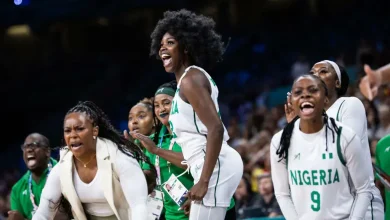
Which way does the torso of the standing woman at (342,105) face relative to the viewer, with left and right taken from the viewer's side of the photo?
facing the viewer and to the left of the viewer

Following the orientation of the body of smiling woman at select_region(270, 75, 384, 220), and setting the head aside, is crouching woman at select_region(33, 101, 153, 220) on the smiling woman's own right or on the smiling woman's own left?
on the smiling woman's own right

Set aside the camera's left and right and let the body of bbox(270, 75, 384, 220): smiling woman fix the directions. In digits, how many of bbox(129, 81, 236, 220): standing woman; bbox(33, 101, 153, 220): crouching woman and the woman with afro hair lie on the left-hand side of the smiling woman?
0

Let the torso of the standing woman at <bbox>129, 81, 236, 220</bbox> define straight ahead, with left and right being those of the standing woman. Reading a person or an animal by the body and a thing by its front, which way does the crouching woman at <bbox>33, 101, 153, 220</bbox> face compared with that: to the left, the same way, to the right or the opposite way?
the same way

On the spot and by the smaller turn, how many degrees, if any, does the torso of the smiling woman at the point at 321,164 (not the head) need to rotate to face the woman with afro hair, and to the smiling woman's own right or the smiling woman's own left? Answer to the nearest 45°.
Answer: approximately 90° to the smiling woman's own right

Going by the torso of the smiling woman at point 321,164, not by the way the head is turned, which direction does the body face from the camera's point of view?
toward the camera

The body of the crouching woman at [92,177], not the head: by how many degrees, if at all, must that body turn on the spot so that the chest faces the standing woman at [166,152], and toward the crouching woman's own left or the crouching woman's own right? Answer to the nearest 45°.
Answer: approximately 135° to the crouching woman's own left

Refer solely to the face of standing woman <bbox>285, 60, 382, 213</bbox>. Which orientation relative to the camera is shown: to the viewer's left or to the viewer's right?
to the viewer's left

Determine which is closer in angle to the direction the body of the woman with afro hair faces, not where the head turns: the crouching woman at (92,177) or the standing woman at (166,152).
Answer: the crouching woman

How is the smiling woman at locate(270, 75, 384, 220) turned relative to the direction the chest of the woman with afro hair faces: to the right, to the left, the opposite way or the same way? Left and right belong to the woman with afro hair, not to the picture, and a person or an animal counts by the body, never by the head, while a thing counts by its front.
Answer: to the left

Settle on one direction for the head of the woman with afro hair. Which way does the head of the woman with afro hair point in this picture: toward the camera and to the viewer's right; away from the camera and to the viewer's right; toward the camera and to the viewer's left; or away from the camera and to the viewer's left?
toward the camera and to the viewer's left

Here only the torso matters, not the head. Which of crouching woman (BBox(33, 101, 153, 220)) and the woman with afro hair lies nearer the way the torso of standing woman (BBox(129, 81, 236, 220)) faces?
the crouching woman

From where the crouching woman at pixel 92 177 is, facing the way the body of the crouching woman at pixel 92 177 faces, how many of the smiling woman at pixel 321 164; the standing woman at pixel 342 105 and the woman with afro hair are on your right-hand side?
0

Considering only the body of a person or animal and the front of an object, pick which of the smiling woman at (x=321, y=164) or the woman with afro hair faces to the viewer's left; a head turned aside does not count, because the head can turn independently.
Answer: the woman with afro hair

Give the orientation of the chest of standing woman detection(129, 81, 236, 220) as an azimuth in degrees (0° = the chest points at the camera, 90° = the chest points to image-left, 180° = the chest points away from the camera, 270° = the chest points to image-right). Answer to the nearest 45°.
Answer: approximately 45°
